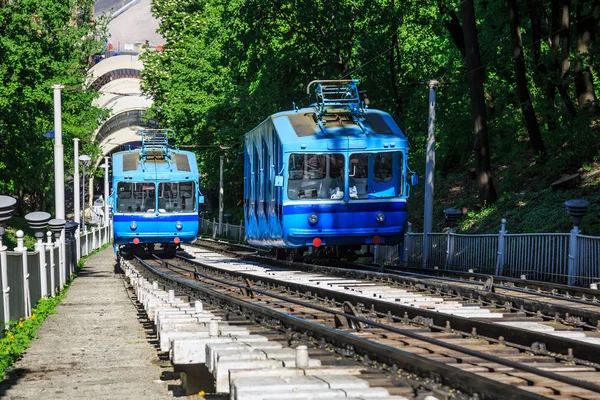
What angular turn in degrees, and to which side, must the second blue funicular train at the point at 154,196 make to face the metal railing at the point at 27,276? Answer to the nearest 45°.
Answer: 0° — it already faces it

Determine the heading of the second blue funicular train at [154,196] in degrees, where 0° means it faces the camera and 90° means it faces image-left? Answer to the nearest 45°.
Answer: approximately 0°

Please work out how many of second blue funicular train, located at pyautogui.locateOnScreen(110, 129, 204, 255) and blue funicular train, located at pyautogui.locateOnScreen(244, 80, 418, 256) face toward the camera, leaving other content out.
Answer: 2

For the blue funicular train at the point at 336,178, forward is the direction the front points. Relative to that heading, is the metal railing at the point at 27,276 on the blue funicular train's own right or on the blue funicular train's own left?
on the blue funicular train's own right

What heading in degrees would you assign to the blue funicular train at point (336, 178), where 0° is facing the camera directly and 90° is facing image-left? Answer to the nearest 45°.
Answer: approximately 0°
